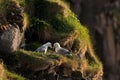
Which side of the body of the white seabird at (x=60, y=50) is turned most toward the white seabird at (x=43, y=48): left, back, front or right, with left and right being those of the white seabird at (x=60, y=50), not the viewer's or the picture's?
front

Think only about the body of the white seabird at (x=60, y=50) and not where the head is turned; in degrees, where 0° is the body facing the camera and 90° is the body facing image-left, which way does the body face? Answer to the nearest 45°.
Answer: approximately 90°
